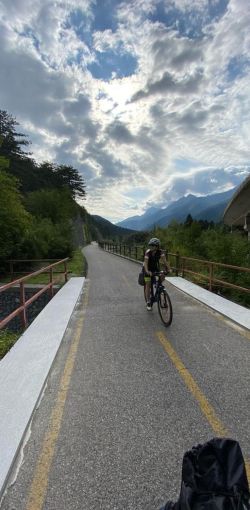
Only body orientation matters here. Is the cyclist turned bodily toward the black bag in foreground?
yes

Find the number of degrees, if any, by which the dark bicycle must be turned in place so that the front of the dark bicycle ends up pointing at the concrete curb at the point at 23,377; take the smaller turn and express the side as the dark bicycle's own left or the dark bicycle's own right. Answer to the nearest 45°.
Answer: approximately 90° to the dark bicycle's own right

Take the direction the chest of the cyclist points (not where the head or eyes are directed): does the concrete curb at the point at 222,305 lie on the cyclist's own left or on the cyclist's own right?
on the cyclist's own left

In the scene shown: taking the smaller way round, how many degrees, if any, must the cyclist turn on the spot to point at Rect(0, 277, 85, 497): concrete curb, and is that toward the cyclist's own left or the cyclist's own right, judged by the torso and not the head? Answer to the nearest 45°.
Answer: approximately 45° to the cyclist's own right

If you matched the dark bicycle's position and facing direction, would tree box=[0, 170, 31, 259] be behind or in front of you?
behind

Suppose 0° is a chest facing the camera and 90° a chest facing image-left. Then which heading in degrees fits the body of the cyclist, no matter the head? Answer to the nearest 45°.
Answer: approximately 0°

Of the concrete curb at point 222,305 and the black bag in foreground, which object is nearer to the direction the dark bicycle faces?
the black bag in foreground
